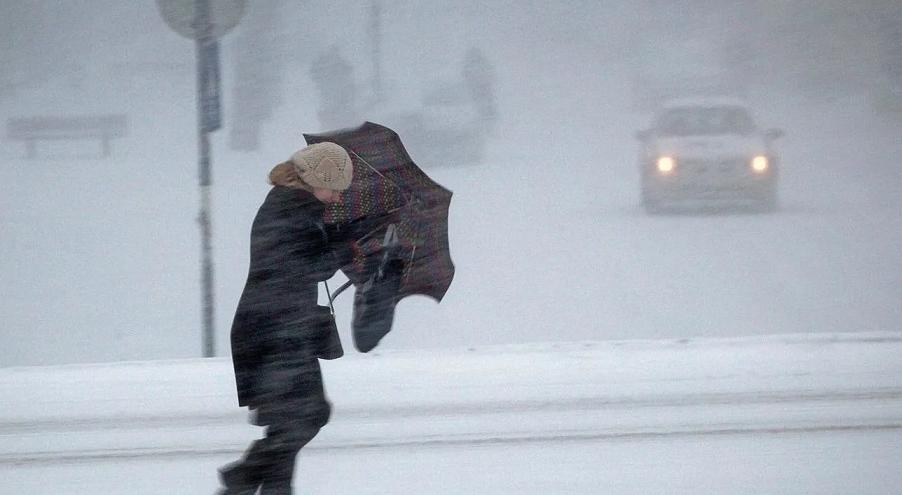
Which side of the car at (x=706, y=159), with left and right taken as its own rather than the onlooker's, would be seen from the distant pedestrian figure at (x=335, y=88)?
back

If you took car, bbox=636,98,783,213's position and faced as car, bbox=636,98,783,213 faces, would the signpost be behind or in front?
in front

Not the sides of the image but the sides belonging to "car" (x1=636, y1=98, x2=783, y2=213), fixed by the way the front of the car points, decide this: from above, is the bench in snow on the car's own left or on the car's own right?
on the car's own right

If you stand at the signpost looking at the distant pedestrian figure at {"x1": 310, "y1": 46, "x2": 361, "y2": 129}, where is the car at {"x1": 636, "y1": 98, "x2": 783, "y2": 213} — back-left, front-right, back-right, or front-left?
front-right

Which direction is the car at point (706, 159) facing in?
toward the camera

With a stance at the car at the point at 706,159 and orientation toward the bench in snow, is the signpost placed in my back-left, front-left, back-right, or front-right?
front-left
